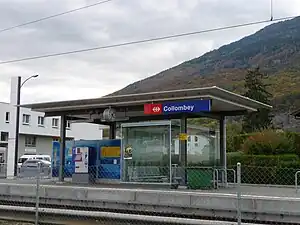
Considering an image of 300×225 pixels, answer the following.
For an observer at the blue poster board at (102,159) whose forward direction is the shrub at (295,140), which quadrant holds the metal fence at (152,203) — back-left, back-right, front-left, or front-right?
back-right

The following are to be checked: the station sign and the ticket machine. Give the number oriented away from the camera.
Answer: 0

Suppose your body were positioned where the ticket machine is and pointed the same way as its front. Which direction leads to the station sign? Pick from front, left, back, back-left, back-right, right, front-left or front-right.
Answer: left

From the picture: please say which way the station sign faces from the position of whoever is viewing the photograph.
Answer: facing the viewer and to the left of the viewer

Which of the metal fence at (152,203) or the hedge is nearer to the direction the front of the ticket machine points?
the metal fence

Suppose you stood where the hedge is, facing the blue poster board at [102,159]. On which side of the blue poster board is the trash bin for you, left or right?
left

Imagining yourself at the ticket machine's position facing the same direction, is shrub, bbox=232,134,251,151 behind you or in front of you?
behind

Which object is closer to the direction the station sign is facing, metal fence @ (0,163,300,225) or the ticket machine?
the metal fence
